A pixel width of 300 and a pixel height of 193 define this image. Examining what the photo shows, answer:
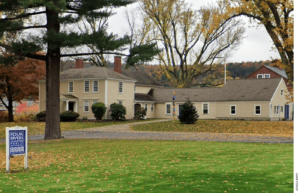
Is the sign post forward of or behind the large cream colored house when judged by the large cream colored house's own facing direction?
forward

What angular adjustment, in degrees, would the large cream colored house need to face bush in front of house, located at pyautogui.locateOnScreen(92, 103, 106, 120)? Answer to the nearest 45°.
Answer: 0° — it already faces it

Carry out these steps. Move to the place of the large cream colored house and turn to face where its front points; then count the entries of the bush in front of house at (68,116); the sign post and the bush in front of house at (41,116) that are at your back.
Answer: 0

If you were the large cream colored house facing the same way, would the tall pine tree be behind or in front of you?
in front

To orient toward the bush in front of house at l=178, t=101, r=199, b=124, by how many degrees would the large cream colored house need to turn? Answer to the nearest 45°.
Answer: approximately 45° to its left

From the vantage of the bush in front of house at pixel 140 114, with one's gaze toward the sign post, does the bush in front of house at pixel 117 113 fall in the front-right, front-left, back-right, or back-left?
front-right

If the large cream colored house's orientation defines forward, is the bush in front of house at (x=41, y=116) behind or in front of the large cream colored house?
in front

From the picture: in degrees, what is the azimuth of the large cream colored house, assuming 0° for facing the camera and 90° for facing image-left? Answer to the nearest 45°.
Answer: approximately 45°
